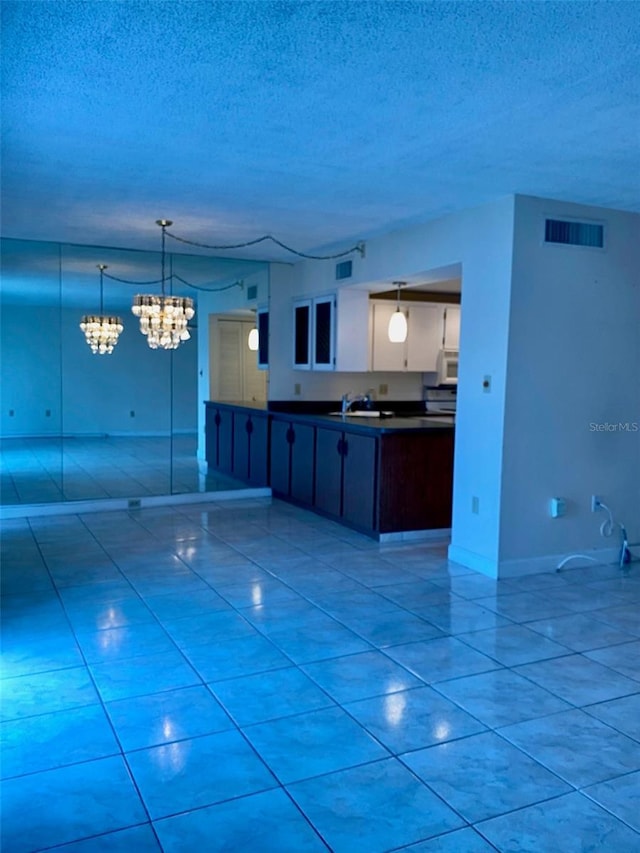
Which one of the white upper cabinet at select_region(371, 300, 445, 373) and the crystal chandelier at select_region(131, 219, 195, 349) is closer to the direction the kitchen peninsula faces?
the crystal chandelier

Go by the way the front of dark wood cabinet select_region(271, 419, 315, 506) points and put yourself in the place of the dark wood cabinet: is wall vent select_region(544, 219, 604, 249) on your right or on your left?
on your left

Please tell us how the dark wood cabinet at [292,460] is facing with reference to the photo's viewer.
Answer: facing the viewer and to the left of the viewer

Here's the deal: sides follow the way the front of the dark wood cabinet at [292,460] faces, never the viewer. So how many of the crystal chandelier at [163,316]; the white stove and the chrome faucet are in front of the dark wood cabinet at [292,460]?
1
